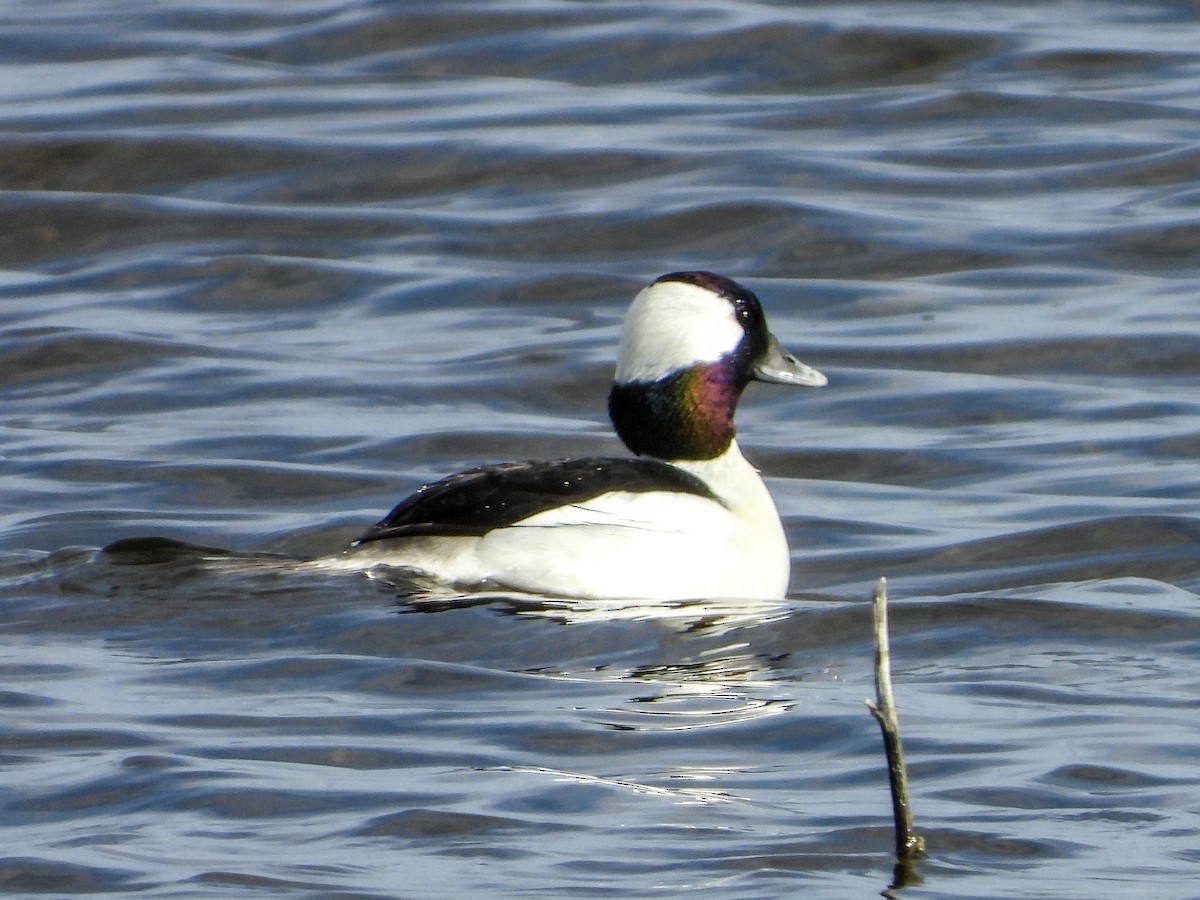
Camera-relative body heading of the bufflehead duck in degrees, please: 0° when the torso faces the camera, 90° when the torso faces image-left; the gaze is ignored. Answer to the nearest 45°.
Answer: approximately 270°

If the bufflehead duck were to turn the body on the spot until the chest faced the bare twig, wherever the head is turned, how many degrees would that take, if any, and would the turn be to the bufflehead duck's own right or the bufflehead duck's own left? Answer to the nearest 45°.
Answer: approximately 90° to the bufflehead duck's own right
